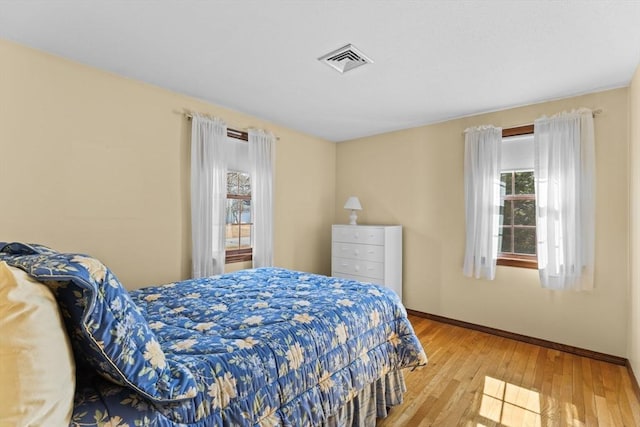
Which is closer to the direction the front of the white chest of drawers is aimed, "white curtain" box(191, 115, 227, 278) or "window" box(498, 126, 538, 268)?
the white curtain

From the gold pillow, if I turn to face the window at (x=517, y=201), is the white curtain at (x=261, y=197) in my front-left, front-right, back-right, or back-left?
front-left

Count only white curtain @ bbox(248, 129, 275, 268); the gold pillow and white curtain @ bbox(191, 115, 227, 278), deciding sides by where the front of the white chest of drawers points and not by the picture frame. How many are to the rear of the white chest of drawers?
0

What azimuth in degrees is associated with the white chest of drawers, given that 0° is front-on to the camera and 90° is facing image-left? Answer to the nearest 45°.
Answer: approximately 45°

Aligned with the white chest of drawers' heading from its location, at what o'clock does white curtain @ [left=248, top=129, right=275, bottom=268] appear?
The white curtain is roughly at 1 o'clock from the white chest of drawers.

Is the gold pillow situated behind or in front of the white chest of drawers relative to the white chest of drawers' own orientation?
in front

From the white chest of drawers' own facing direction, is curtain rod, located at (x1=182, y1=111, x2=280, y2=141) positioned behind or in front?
in front

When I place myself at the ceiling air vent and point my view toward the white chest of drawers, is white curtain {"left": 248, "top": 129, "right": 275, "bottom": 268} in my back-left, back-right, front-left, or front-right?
front-left

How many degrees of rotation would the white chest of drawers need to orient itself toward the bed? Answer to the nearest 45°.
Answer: approximately 45° to its left

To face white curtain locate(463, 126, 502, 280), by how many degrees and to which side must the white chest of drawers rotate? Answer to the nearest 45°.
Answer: approximately 135° to its left

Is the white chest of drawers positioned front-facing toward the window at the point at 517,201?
no

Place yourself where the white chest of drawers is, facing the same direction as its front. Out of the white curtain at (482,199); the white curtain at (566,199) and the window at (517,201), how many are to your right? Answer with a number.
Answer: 0
